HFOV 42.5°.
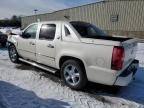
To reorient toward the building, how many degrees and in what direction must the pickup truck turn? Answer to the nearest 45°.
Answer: approximately 45° to its right

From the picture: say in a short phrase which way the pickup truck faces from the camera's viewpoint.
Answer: facing away from the viewer and to the left of the viewer
